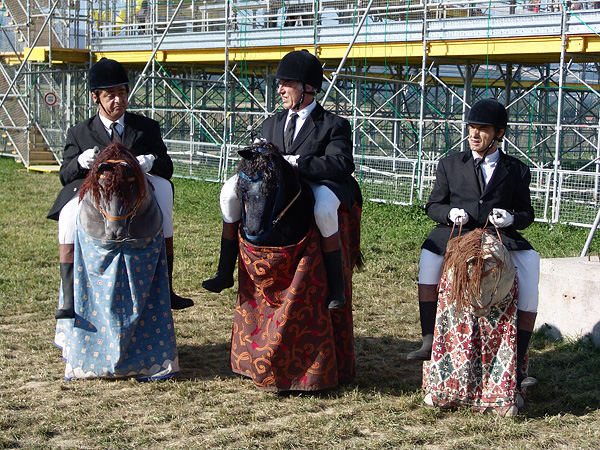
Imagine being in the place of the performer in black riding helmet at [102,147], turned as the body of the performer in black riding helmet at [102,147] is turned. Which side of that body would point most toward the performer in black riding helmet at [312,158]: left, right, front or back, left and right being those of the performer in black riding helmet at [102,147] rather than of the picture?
left

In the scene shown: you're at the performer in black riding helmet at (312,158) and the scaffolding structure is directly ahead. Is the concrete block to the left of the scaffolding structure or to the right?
right

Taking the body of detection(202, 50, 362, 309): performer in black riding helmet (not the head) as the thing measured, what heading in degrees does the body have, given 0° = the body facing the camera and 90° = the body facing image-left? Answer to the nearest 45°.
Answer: approximately 45°

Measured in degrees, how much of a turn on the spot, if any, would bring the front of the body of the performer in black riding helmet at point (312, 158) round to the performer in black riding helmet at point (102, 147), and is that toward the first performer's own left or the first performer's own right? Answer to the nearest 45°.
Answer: approximately 45° to the first performer's own right

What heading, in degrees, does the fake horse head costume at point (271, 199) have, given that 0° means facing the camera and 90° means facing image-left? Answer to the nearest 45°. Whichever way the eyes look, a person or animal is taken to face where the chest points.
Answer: approximately 45°

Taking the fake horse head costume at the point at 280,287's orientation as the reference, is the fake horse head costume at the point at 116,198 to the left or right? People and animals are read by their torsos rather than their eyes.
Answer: on its right

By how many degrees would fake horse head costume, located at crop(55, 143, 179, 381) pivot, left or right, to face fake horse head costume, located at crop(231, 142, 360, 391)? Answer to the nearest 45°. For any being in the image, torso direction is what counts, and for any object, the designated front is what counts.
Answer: approximately 90° to its left

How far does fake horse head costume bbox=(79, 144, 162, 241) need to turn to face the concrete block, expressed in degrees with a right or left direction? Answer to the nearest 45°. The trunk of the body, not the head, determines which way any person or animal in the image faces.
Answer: approximately 90° to its left

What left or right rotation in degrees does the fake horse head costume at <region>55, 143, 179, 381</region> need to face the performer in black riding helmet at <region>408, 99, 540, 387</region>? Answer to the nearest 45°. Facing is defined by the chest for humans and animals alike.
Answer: approximately 90° to its left

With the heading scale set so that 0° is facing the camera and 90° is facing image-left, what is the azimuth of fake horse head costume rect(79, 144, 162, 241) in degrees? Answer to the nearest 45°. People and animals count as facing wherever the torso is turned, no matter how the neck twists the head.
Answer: approximately 0°

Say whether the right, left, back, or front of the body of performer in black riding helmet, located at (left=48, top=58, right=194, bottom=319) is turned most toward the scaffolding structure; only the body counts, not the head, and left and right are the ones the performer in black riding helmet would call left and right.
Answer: back
